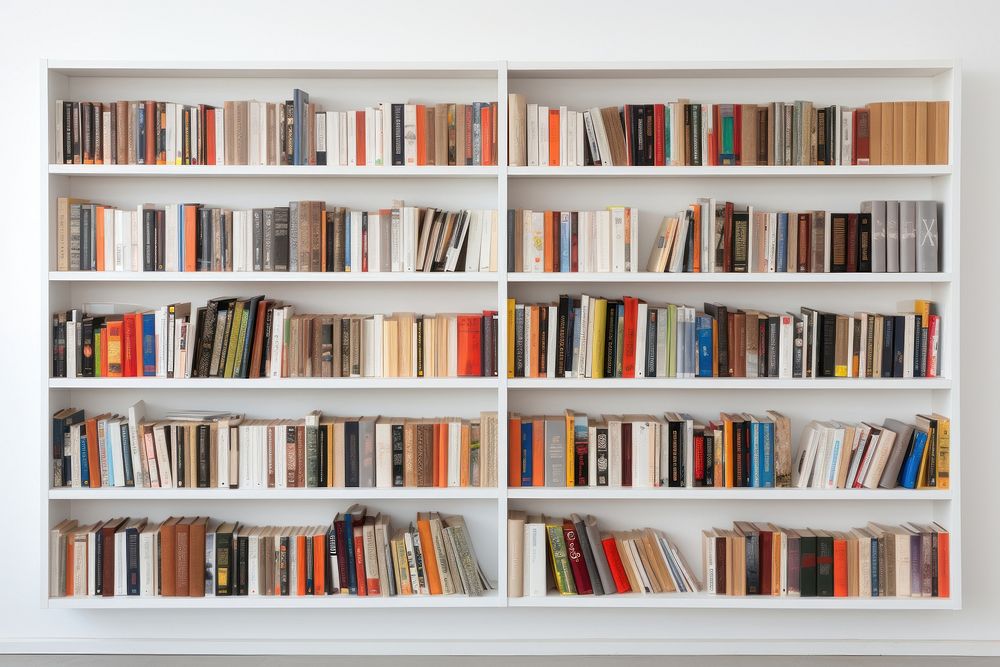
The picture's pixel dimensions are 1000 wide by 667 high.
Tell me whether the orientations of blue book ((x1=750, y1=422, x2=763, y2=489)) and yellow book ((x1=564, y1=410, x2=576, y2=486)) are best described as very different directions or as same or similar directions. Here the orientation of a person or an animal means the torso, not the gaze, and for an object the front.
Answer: same or similar directions

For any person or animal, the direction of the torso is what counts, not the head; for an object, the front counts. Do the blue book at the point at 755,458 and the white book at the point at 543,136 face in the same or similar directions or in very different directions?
same or similar directions

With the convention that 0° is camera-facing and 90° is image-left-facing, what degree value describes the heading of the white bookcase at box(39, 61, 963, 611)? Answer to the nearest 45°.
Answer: approximately 0°

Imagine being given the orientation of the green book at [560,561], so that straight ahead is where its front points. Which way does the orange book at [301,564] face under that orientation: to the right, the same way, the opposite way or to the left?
the same way

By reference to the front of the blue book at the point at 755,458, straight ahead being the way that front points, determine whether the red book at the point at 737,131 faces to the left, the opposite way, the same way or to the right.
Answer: the same way

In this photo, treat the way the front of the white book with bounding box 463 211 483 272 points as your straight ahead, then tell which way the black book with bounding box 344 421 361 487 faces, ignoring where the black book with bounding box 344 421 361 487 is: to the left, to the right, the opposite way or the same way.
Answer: the same way
